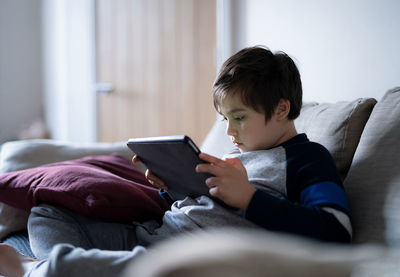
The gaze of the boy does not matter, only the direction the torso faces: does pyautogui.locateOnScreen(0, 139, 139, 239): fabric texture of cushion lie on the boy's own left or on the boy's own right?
on the boy's own right

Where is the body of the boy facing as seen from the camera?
to the viewer's left
